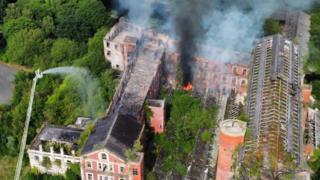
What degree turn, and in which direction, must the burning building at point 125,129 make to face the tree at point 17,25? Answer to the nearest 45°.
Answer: approximately 135° to its right

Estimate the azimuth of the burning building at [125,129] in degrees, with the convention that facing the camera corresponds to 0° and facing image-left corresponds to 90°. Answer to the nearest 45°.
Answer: approximately 0°

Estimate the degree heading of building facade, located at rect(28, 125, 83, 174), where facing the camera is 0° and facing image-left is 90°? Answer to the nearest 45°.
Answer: approximately 0°

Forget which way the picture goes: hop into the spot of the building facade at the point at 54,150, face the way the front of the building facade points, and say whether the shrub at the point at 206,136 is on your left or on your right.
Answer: on your left

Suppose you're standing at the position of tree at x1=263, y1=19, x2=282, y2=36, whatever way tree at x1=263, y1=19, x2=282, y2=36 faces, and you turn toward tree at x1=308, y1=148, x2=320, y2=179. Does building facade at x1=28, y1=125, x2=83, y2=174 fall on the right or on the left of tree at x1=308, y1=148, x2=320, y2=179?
right

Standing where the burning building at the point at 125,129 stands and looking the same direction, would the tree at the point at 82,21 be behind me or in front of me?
behind

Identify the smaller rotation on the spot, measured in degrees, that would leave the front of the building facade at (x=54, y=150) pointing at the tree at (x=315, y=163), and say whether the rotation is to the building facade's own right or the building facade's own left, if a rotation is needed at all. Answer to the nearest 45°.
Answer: approximately 90° to the building facade's own left

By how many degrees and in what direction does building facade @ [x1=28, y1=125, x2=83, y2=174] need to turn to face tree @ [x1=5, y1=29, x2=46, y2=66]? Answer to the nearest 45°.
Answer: approximately 180°

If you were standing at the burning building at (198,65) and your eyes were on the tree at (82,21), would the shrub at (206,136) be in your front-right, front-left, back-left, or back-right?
back-left

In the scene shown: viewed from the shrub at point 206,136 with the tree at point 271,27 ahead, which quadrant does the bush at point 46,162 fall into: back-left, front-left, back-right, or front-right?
back-left

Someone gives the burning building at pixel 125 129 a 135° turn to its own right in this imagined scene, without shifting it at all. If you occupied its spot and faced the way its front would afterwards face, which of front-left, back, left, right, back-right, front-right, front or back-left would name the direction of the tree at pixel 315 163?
back-right
